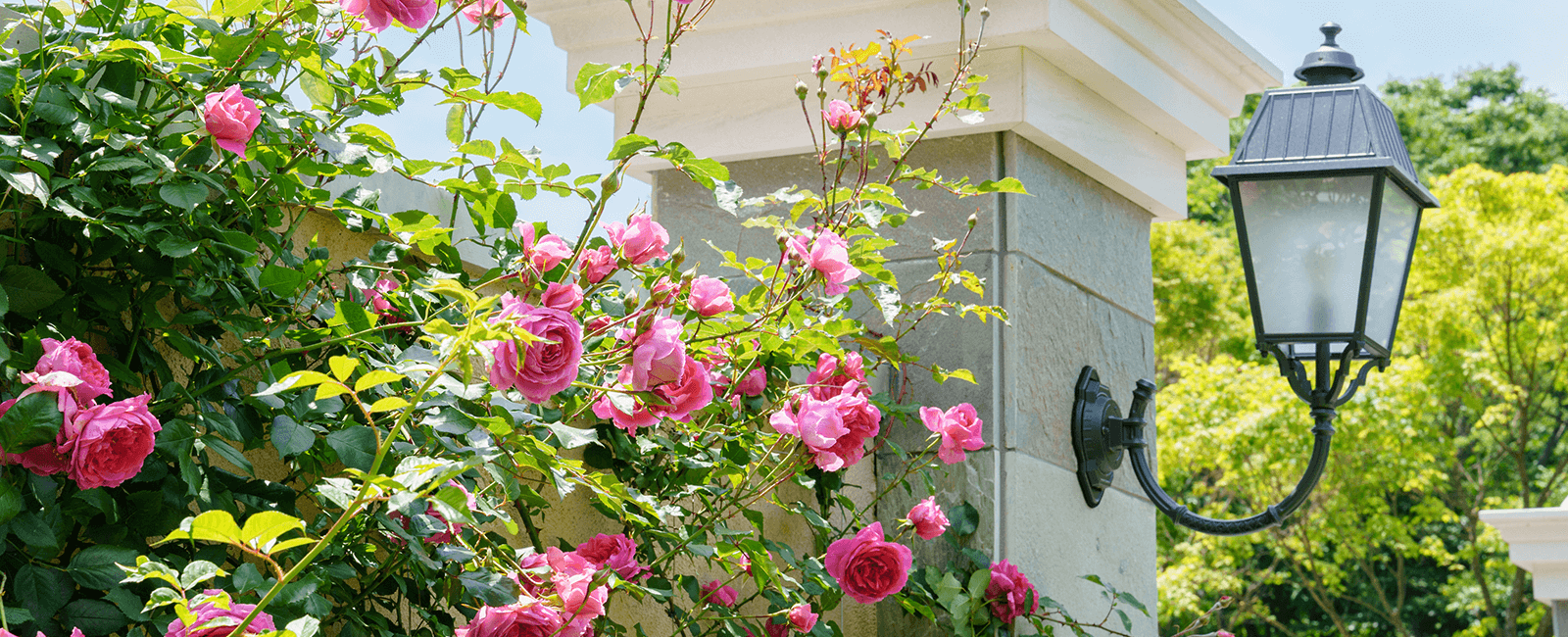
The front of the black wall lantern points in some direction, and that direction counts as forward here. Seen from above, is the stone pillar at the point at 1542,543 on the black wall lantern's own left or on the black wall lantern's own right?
on the black wall lantern's own left

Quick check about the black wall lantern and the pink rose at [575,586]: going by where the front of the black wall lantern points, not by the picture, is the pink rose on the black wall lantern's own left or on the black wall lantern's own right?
on the black wall lantern's own right

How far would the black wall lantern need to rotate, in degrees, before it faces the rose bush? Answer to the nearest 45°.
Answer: approximately 135° to its right

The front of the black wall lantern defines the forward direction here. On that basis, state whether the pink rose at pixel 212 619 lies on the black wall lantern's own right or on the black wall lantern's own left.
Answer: on the black wall lantern's own right

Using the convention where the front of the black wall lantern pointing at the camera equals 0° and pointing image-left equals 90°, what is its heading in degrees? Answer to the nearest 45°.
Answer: approximately 270°
